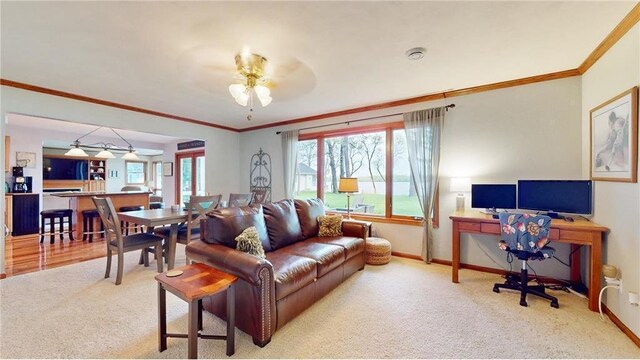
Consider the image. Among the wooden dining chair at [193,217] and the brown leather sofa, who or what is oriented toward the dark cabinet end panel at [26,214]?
the wooden dining chair

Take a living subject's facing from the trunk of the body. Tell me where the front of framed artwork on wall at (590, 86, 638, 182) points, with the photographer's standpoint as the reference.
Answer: facing the viewer and to the left of the viewer

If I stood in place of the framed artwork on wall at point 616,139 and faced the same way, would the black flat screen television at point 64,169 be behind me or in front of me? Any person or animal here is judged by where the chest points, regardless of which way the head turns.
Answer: in front

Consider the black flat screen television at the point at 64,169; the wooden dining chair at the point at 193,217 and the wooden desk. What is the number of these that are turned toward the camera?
2

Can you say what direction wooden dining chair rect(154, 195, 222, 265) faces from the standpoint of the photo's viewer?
facing away from the viewer and to the left of the viewer

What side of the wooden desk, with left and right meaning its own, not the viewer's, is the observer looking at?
front

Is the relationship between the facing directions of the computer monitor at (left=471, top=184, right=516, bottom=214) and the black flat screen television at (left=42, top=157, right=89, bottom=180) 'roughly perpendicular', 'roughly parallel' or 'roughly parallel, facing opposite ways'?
roughly perpendicular

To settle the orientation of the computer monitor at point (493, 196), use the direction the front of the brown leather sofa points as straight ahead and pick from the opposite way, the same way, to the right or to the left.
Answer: to the right

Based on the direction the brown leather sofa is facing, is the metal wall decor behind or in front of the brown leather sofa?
behind

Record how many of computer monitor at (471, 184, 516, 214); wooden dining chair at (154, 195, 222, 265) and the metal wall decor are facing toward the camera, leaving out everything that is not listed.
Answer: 2

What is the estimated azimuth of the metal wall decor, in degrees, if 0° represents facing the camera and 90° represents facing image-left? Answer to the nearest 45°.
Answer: approximately 0°

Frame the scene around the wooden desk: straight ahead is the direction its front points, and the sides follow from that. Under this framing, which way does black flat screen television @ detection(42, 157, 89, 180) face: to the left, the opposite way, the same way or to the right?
to the left

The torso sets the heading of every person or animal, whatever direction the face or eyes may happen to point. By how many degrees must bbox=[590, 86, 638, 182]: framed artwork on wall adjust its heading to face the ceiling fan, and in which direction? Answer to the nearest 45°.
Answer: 0° — it already faces it

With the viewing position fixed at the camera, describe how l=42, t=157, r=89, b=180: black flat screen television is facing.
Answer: facing the viewer
